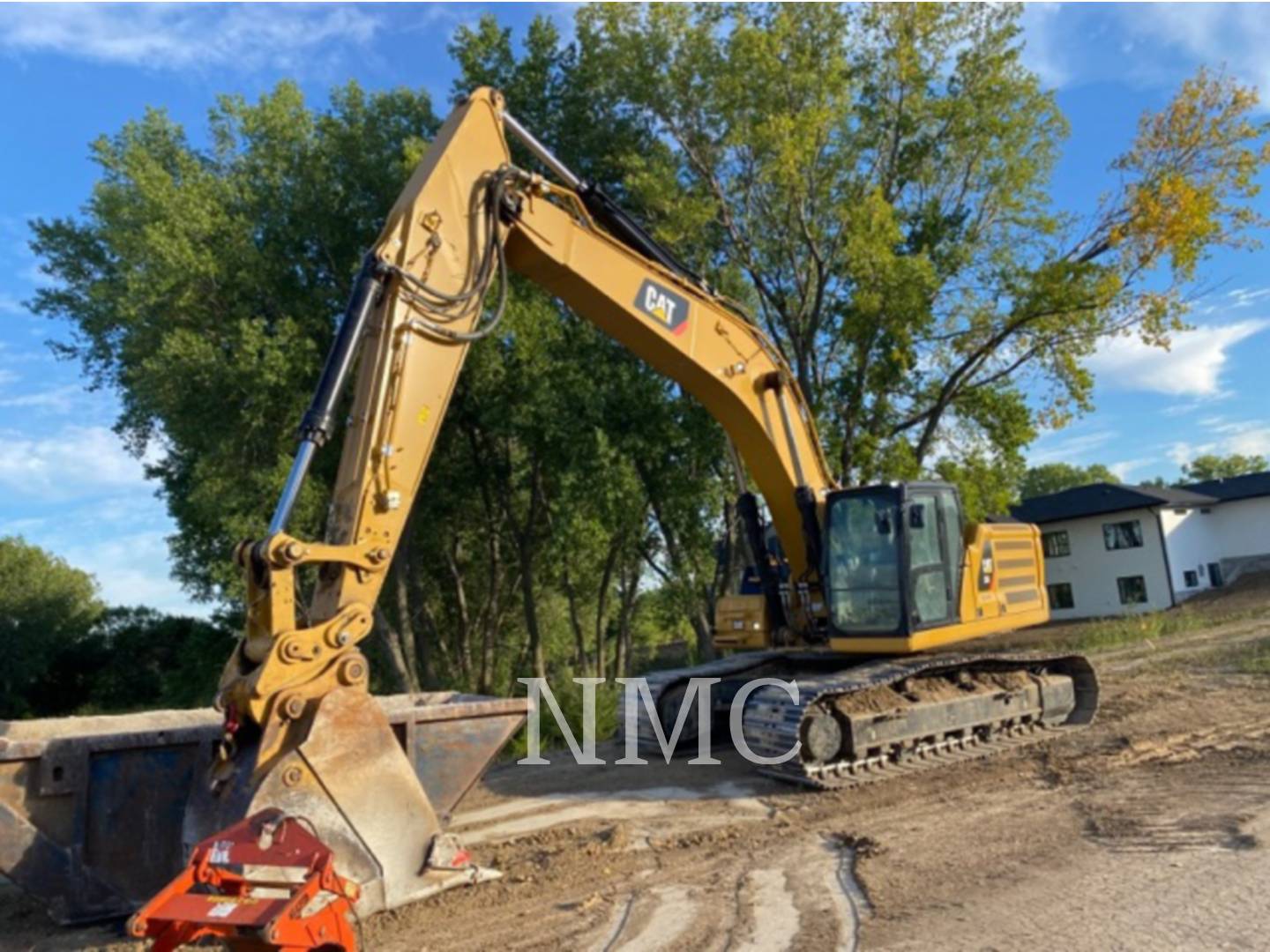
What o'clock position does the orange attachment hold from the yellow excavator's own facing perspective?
The orange attachment is roughly at 11 o'clock from the yellow excavator.

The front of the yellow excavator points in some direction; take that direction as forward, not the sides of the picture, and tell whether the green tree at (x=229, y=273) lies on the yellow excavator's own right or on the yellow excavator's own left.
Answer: on the yellow excavator's own right

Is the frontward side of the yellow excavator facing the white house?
no

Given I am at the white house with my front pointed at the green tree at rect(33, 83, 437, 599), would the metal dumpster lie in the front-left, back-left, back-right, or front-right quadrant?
front-left

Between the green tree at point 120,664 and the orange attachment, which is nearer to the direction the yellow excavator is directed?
the orange attachment

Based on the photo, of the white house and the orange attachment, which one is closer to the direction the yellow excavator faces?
the orange attachment

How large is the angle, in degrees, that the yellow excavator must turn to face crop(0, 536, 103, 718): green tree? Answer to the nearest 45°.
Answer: approximately 90° to its right

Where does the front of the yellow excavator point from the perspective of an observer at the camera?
facing the viewer and to the left of the viewer

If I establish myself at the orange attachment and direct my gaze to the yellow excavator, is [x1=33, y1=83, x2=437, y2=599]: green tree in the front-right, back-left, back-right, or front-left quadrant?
front-left

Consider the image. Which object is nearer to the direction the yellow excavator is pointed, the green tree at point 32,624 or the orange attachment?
the orange attachment
